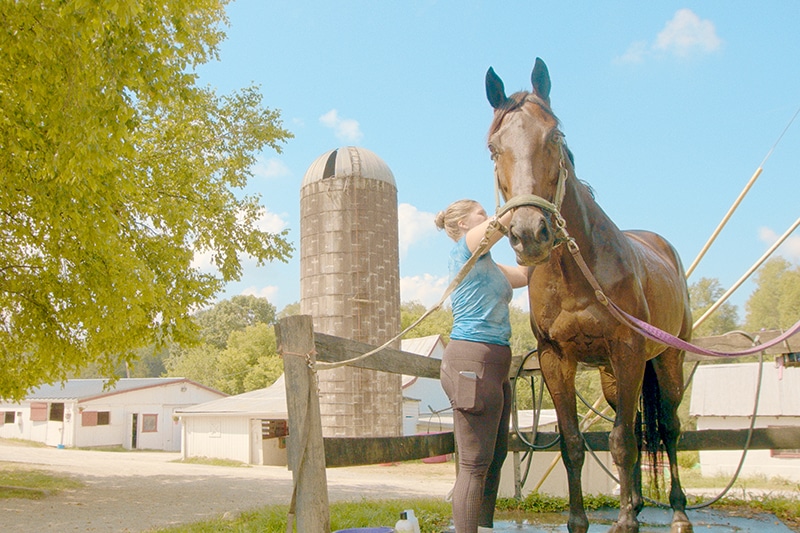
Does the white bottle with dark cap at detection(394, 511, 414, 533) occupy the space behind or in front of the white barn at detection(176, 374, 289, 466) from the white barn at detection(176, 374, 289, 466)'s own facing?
in front

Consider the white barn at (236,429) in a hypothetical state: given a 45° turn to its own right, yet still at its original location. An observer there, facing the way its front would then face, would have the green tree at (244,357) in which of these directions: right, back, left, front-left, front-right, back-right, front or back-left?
back

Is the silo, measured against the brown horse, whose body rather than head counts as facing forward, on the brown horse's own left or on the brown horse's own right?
on the brown horse's own right

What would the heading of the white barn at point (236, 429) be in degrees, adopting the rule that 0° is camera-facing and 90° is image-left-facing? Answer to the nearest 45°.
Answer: approximately 315°

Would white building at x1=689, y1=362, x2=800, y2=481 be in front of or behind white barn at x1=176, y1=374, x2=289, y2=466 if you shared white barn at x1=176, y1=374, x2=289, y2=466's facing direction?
in front

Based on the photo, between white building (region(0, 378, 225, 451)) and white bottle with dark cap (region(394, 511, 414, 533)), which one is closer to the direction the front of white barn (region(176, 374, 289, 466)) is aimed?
the white bottle with dark cap

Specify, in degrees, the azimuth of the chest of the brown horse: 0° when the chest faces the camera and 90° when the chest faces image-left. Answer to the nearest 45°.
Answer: approximately 45°

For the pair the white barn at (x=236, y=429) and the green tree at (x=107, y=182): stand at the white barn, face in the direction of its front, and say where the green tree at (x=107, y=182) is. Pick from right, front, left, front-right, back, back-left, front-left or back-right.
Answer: front-right

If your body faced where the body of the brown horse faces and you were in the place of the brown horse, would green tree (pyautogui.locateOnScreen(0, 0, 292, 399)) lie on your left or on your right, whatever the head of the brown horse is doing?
on your right

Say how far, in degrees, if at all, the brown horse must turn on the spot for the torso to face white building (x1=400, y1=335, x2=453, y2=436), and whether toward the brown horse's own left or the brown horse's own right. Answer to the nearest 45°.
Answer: approximately 135° to the brown horse's own right
